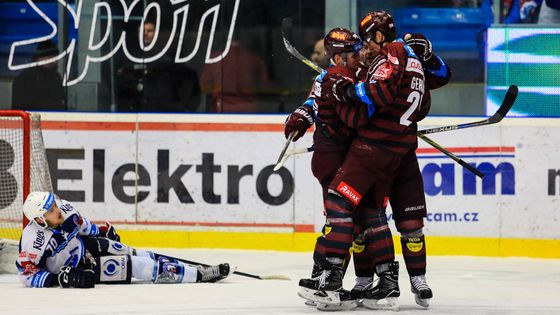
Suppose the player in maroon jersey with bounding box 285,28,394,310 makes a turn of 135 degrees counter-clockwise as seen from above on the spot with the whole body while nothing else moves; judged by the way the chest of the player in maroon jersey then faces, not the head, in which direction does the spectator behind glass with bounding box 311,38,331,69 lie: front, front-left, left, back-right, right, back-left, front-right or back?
front-right

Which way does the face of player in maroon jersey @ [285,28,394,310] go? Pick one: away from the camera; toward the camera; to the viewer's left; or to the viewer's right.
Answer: to the viewer's right

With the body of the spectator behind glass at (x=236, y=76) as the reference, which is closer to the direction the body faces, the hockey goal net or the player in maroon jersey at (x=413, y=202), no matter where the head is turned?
the player in maroon jersey

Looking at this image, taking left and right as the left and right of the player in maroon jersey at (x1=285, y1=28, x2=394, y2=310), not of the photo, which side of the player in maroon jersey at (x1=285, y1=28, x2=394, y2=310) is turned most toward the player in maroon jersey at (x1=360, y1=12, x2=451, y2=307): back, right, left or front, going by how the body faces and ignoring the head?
front

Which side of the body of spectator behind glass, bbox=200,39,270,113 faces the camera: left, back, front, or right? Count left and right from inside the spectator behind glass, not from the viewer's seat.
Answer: front

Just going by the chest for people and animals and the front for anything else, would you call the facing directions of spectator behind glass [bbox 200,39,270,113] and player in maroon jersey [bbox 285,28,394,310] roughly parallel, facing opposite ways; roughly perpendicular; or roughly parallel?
roughly perpendicular

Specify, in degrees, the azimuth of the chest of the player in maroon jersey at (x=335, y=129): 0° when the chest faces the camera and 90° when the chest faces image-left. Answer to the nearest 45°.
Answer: approximately 270°

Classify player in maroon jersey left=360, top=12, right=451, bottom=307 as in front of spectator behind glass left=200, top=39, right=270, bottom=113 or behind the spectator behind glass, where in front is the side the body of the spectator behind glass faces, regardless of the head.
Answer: in front

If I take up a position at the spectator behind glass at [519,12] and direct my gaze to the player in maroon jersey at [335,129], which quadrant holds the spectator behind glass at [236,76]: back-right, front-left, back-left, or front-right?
front-right

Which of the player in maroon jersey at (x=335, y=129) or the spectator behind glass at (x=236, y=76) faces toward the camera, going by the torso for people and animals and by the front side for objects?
the spectator behind glass
